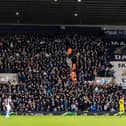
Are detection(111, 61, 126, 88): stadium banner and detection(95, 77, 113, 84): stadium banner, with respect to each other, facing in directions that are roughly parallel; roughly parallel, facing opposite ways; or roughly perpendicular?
roughly parallel

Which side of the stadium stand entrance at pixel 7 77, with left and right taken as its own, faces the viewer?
front

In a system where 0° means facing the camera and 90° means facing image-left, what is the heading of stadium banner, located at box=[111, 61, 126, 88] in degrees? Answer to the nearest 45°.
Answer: approximately 0°

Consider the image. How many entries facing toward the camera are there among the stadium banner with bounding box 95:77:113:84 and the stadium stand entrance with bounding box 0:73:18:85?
2

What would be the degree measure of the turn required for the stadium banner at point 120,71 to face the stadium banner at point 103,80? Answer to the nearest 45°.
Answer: approximately 45° to its right

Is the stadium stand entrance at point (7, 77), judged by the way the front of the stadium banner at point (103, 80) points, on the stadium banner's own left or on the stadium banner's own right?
on the stadium banner's own right

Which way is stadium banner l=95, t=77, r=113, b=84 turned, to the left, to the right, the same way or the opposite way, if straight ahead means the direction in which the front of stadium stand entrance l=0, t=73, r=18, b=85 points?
the same way

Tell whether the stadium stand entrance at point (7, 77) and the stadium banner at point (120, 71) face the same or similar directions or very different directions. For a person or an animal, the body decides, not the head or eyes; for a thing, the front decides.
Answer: same or similar directions

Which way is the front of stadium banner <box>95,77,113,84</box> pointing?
toward the camera

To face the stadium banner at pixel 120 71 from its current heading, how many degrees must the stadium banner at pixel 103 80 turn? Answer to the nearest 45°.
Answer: approximately 135° to its left

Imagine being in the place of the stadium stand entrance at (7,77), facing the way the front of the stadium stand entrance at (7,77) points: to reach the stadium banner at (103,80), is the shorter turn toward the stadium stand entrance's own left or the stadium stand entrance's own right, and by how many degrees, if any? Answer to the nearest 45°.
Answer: approximately 90° to the stadium stand entrance's own left

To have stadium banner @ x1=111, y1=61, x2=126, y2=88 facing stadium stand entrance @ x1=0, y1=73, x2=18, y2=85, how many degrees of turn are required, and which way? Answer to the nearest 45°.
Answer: approximately 90° to its right

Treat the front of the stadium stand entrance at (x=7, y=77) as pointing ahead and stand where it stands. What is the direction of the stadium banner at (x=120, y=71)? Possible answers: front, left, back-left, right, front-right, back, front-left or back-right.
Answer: left
